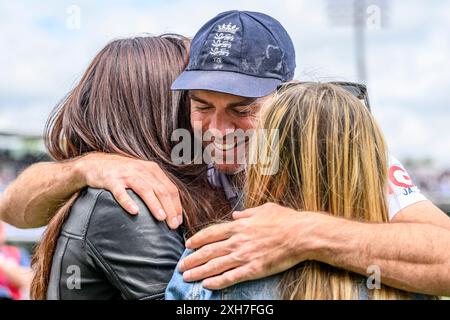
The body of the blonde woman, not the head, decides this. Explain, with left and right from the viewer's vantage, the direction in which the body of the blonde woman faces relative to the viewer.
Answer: facing away from the viewer

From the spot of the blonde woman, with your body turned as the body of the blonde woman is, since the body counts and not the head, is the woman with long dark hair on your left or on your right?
on your left

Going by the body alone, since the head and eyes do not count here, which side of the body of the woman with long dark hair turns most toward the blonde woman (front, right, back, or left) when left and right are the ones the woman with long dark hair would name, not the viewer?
right

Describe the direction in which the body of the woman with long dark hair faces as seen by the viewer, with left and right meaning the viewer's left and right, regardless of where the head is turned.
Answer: facing away from the viewer and to the right of the viewer

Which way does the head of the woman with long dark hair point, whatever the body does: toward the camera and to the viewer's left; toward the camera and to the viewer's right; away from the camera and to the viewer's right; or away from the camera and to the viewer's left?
away from the camera and to the viewer's right
